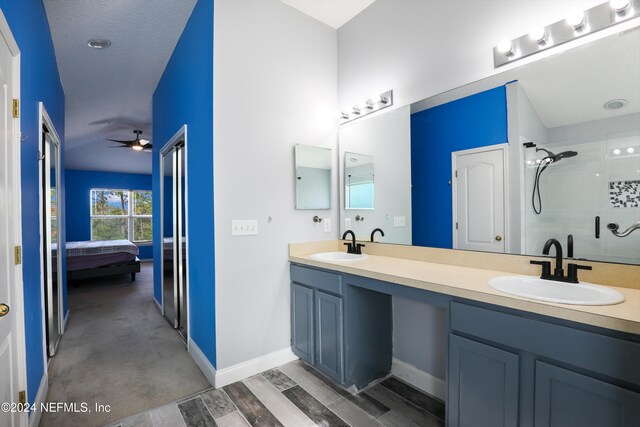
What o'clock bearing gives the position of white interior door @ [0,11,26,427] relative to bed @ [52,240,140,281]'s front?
The white interior door is roughly at 3 o'clock from the bed.

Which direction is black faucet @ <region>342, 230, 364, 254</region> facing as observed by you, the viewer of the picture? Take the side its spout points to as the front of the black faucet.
facing the viewer and to the left of the viewer

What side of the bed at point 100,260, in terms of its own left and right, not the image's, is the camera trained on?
right

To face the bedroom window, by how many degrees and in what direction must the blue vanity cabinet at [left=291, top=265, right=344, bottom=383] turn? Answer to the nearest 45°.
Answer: approximately 90° to its right

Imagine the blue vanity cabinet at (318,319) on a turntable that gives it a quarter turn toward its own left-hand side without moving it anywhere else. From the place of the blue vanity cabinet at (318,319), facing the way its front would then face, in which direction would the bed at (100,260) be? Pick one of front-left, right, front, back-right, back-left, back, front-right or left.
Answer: back

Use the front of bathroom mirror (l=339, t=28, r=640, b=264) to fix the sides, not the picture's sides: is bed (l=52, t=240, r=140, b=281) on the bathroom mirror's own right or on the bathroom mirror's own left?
on the bathroom mirror's own right

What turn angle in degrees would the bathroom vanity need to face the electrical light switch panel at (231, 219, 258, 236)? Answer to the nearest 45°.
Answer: approximately 45° to its right

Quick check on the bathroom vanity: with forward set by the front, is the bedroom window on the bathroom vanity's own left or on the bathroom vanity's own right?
on the bathroom vanity's own right

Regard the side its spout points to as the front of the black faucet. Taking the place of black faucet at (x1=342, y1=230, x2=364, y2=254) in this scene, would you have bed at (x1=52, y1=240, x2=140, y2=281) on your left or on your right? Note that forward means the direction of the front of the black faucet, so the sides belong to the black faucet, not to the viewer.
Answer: on your right
